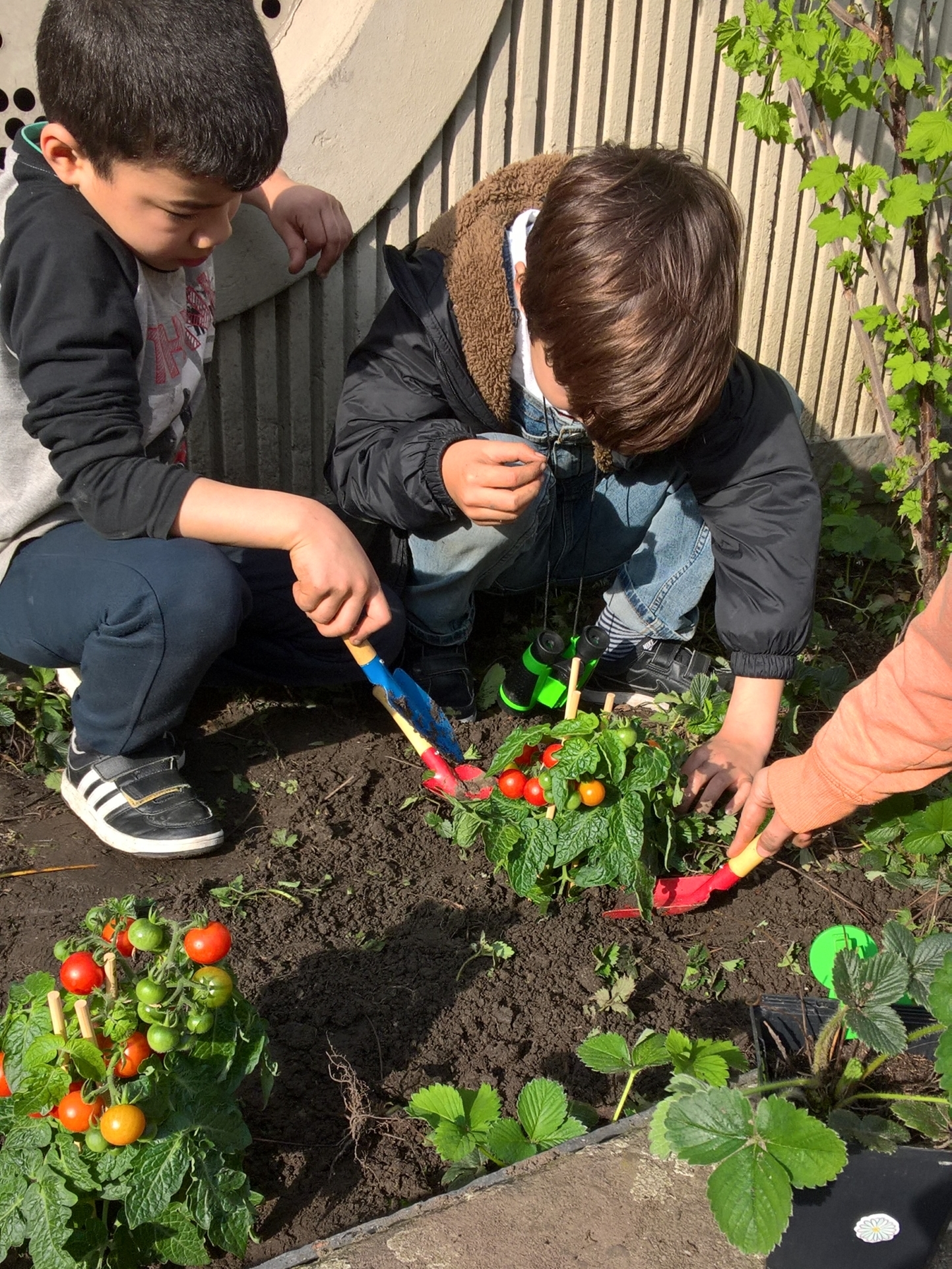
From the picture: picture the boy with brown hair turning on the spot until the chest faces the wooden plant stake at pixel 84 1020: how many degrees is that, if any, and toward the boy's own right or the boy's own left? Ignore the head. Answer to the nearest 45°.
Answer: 0° — they already face it

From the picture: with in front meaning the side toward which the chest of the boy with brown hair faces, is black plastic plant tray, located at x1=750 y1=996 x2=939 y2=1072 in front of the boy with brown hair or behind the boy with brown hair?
in front

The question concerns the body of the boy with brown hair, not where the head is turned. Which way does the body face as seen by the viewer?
toward the camera

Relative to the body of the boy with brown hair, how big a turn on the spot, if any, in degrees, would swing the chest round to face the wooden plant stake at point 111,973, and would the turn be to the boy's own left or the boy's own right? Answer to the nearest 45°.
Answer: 0° — they already face it

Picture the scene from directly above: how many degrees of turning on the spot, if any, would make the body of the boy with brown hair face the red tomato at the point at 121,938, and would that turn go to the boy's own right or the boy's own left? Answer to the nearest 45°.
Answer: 0° — they already face it

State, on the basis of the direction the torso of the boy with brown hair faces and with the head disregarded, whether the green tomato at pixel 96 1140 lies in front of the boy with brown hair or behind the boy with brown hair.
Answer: in front

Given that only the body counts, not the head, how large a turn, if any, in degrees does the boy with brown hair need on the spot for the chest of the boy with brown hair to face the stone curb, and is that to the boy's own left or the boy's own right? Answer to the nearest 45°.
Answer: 0° — they already face it

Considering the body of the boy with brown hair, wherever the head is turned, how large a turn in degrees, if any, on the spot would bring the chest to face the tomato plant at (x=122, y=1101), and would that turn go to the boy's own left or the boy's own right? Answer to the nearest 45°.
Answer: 0° — they already face it

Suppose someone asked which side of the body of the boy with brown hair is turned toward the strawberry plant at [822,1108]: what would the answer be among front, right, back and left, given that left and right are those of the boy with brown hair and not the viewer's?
front

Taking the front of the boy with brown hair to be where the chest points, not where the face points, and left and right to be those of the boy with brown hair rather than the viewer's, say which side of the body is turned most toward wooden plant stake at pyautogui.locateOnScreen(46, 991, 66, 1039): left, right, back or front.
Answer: front

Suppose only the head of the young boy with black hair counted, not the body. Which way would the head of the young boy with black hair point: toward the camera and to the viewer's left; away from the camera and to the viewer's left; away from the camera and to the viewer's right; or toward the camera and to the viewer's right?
toward the camera and to the viewer's right

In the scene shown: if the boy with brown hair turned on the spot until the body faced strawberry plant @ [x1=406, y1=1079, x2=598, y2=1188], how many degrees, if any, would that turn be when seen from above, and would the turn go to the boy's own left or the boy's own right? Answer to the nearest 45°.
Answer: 0° — they already face it

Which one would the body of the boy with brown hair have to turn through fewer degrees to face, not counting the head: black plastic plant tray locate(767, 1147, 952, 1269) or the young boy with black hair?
the black plastic plant tray

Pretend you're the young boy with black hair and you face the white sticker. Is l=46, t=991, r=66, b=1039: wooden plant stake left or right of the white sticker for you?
right
